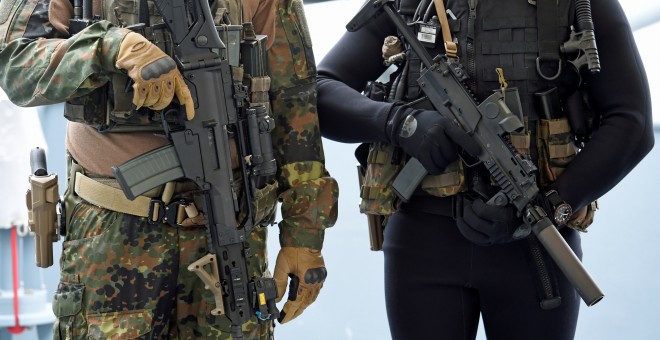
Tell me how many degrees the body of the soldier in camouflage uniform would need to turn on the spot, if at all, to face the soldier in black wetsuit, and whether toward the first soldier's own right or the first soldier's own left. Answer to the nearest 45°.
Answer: approximately 90° to the first soldier's own left

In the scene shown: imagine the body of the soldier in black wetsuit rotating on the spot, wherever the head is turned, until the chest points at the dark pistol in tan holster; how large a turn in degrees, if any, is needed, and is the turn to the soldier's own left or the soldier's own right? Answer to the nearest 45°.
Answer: approximately 45° to the soldier's own right

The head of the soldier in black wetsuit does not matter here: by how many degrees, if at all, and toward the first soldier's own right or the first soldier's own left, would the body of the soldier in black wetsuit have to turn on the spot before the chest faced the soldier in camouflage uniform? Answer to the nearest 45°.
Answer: approximately 45° to the first soldier's own right

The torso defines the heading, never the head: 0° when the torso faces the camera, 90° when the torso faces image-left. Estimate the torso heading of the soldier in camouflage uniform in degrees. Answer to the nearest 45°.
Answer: approximately 0°

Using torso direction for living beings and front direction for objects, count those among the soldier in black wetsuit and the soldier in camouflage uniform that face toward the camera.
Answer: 2

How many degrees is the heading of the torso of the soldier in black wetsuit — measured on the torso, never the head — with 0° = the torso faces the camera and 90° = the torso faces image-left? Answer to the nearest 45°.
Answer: approximately 0°
